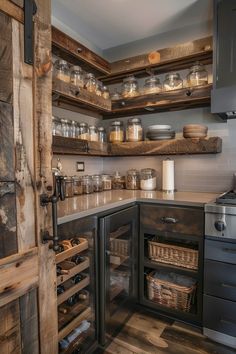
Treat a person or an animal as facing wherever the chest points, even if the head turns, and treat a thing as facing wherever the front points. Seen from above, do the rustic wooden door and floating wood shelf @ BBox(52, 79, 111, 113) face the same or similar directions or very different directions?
same or similar directions

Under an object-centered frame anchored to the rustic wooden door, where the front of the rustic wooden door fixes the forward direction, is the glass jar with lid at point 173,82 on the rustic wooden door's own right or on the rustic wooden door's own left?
on the rustic wooden door's own left

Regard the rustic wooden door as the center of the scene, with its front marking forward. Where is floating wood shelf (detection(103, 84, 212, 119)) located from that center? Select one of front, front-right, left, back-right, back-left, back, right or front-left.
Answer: left

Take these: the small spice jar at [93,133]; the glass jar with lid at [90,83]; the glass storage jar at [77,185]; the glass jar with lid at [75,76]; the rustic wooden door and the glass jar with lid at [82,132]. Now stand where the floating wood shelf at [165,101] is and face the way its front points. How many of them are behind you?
0

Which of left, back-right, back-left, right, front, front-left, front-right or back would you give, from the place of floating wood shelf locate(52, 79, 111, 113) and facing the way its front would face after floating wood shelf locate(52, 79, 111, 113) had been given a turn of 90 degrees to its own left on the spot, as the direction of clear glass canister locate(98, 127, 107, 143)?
front

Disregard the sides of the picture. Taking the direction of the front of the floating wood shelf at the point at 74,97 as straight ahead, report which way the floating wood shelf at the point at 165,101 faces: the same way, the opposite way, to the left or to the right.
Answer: to the right

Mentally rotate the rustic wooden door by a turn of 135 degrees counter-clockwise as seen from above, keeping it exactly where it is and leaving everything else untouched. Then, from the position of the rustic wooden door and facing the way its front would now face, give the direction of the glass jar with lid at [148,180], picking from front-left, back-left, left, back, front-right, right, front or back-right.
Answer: front-right

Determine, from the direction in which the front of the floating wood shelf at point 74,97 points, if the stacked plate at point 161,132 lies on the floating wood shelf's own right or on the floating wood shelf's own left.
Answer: on the floating wood shelf's own left

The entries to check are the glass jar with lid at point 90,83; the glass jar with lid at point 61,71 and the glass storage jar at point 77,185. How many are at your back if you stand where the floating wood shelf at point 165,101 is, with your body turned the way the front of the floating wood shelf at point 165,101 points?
0

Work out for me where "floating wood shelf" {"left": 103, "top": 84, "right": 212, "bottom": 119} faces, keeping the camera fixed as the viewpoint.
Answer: facing the viewer and to the left of the viewer

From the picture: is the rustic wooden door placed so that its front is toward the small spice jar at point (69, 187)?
no

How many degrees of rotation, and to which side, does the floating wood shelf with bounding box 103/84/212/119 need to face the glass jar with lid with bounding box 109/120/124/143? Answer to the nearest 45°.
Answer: approximately 45° to its right

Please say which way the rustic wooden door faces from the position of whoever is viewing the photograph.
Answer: facing the viewer and to the right of the viewer

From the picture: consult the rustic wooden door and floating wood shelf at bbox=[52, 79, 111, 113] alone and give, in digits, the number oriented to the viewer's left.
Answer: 0

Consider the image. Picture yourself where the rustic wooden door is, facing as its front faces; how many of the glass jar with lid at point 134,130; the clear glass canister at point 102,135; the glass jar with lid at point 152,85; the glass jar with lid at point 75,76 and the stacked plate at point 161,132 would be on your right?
0

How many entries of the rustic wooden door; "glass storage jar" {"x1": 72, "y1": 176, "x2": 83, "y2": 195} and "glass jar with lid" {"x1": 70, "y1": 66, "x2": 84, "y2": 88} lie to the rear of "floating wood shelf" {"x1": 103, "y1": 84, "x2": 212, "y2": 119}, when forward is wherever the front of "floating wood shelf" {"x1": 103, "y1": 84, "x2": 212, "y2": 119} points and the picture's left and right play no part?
0
